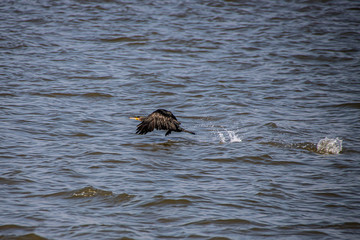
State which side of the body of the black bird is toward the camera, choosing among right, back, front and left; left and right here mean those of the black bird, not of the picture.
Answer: left
